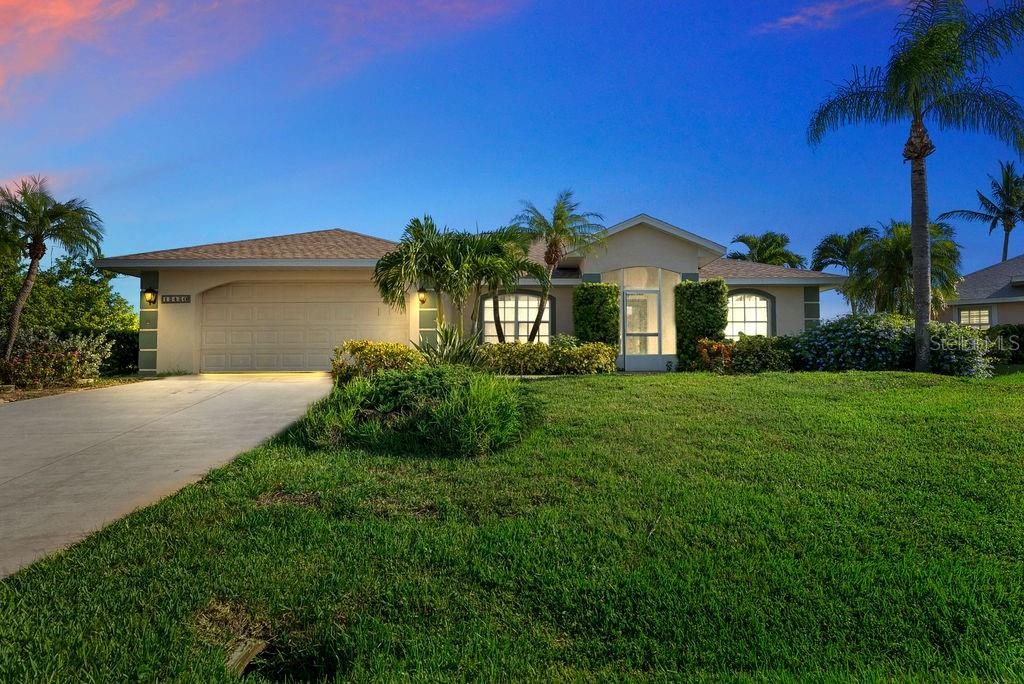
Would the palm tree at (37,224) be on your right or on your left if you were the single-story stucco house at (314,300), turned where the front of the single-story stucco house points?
on your right

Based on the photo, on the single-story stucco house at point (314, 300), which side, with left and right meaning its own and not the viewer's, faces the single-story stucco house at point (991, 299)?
left

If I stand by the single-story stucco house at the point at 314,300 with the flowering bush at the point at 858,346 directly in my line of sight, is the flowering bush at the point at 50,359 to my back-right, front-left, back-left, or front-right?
back-right

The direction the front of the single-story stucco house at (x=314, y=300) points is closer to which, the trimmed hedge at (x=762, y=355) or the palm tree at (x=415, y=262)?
the palm tree

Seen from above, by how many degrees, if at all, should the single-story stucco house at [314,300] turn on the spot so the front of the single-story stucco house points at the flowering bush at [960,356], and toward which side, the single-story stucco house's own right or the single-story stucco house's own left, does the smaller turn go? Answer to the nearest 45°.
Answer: approximately 90° to the single-story stucco house's own left

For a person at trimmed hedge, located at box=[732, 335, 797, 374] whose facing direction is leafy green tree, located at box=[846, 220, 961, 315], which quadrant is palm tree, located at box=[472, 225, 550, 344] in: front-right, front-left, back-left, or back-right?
back-left

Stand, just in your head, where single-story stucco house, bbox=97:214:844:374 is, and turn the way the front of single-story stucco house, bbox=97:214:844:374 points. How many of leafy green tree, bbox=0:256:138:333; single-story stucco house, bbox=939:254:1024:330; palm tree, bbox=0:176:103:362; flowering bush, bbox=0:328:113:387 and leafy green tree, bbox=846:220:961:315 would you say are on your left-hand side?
2

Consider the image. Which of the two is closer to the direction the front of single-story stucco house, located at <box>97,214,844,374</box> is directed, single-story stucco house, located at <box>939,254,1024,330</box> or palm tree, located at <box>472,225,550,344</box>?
the palm tree

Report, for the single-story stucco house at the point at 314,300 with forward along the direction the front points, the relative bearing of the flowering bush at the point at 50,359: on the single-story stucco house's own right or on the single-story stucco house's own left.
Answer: on the single-story stucco house's own right

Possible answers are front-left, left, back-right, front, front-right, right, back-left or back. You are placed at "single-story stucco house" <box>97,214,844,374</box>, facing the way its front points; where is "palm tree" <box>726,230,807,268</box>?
back-left

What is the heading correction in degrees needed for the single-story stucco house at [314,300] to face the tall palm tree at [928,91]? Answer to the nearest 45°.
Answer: approximately 90° to its left

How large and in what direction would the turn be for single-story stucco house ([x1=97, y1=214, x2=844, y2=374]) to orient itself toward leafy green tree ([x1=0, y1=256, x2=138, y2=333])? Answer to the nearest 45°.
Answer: approximately 90° to its right

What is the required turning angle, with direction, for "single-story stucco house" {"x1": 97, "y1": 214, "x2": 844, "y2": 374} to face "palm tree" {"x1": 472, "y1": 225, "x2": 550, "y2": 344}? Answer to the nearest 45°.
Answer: approximately 45° to its left

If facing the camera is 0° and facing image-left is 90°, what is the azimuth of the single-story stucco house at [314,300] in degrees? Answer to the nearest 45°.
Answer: approximately 0°
